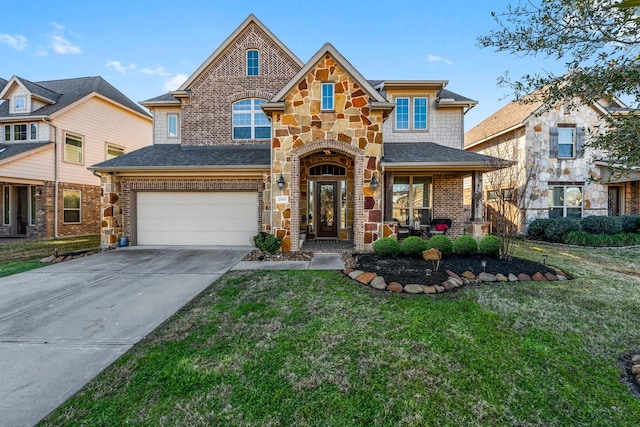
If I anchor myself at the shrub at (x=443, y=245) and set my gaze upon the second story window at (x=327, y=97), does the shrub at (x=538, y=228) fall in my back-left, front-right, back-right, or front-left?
back-right

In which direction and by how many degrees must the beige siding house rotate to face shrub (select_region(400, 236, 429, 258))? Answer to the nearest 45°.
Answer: approximately 90° to its left

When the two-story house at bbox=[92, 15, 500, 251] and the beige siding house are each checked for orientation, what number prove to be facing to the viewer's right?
0

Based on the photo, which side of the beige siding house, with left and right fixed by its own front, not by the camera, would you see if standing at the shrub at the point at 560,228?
left

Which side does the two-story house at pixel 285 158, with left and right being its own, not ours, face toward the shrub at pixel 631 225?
left

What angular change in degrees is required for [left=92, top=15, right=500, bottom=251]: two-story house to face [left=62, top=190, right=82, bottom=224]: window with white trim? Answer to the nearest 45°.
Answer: approximately 135° to its right

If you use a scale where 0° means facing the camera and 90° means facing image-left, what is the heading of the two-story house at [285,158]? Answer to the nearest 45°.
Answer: approximately 0°

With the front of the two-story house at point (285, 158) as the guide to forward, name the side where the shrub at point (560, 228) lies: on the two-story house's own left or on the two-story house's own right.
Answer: on the two-story house's own left

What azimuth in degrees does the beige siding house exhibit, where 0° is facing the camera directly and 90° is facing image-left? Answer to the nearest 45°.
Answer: approximately 45°

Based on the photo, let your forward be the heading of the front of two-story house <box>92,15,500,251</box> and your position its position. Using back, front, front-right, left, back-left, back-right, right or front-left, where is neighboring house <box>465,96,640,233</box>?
left

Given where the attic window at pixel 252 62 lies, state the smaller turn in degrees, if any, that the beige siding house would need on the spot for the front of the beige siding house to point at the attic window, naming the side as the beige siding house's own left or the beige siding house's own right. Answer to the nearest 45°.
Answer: approximately 90° to the beige siding house's own left

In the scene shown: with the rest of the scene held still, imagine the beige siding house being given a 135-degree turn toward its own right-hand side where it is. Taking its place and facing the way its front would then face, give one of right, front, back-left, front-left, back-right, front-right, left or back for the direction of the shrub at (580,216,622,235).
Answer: back-right

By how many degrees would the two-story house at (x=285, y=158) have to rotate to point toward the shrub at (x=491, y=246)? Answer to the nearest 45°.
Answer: approximately 45° to its left

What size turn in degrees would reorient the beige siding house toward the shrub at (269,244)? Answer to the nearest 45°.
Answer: approximately 90° to its left

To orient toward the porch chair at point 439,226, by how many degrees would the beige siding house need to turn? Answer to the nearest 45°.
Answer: approximately 90° to its left

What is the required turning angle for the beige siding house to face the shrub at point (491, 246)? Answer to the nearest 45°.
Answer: approximately 90° to its left
